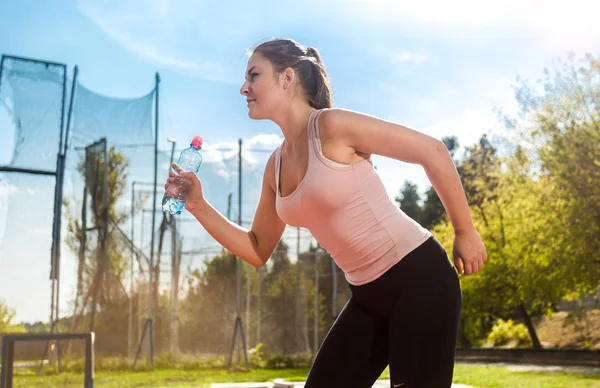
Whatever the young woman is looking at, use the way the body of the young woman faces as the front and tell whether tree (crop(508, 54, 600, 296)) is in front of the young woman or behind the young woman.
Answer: behind

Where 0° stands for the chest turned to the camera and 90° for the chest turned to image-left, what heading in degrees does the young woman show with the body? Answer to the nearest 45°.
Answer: approximately 45°

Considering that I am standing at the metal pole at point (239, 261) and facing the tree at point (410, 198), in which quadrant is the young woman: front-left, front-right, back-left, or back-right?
back-right

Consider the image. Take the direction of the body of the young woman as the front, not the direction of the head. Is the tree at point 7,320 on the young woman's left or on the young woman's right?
on the young woman's right

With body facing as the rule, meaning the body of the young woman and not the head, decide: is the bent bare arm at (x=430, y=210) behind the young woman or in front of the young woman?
behind

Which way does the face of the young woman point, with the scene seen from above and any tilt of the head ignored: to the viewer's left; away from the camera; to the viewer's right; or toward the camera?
to the viewer's left

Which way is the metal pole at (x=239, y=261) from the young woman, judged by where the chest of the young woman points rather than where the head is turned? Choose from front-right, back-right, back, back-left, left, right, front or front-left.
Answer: back-right

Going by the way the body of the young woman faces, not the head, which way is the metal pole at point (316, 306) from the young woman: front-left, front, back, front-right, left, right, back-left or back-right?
back-right

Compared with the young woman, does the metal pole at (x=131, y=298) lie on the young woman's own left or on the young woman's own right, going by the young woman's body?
on the young woman's own right

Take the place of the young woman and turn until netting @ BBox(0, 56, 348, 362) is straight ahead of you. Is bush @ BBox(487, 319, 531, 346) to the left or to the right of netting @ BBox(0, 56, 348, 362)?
right

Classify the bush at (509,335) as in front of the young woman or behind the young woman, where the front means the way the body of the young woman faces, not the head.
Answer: behind
